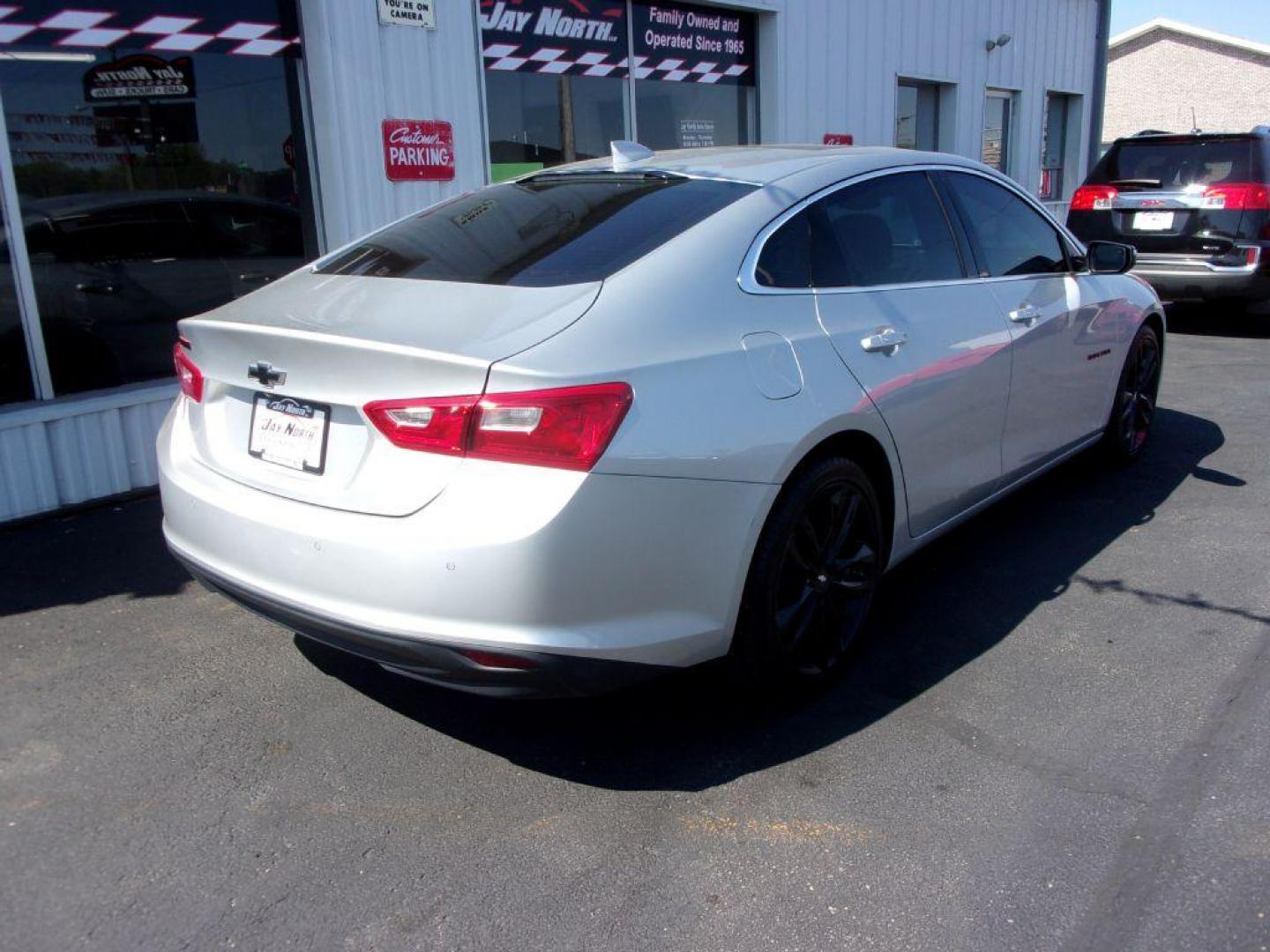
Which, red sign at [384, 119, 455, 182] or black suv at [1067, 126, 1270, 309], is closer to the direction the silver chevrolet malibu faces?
the black suv

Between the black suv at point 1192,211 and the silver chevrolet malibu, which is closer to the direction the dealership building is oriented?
the silver chevrolet malibu

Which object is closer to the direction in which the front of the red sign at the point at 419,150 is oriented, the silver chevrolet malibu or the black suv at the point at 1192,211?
the silver chevrolet malibu

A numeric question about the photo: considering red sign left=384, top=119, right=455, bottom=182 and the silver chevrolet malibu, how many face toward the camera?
1

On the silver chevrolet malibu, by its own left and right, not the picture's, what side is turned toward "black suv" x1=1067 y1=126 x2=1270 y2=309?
front

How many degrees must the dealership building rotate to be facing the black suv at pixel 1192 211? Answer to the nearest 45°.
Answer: approximately 90° to its left

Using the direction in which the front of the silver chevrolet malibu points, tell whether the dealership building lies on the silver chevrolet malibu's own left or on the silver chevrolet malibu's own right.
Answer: on the silver chevrolet malibu's own left

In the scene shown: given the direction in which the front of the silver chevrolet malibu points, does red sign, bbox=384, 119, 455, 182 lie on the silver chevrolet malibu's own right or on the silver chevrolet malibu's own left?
on the silver chevrolet malibu's own left

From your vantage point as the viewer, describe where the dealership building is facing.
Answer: facing the viewer and to the right of the viewer

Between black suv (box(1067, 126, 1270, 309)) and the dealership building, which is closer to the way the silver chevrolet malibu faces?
the black suv

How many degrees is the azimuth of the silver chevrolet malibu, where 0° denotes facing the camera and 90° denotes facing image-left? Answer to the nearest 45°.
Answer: approximately 225°
